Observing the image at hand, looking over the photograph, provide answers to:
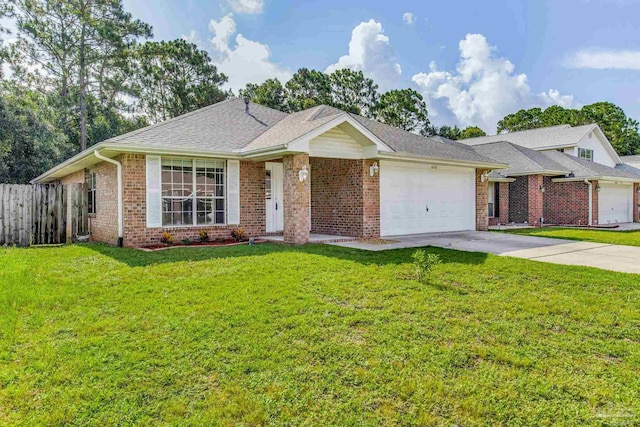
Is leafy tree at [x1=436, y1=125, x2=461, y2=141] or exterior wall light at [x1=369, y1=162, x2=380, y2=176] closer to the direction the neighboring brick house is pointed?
the exterior wall light

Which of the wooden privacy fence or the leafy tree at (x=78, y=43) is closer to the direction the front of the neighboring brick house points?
the wooden privacy fence

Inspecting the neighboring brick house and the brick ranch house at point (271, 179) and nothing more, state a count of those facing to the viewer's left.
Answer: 0

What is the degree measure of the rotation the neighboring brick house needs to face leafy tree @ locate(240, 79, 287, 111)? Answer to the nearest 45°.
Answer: approximately 135° to its right

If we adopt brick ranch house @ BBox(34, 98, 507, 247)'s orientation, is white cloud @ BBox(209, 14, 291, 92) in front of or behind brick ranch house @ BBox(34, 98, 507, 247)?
behind

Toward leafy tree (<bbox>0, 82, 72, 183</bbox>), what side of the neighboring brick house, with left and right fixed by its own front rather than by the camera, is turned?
right

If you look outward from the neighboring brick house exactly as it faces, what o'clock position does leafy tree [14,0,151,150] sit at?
The leafy tree is roughly at 4 o'clock from the neighboring brick house.

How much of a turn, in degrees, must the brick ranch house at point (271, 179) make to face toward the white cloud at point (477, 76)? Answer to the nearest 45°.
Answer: approximately 90° to its left

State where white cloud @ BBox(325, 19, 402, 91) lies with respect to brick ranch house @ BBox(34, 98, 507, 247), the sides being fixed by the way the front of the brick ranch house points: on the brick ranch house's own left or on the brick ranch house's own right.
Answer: on the brick ranch house's own left

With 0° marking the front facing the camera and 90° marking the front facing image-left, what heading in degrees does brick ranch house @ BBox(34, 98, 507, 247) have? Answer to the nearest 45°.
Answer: approximately 315°

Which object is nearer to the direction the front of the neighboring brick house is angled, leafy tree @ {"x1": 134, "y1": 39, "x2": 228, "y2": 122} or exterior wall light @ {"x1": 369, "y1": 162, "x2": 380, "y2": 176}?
the exterior wall light

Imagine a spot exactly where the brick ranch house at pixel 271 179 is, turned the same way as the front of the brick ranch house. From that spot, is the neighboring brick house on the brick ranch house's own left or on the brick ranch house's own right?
on the brick ranch house's own left

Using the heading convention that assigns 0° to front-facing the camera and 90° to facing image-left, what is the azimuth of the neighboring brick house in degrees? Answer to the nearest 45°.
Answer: approximately 315°

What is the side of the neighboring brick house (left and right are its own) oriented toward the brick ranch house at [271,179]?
right

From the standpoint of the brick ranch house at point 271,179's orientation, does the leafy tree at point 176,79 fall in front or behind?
behind

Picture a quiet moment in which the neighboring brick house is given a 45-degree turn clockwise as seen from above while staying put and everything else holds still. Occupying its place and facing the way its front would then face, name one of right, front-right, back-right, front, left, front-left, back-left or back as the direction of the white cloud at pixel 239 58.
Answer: right
